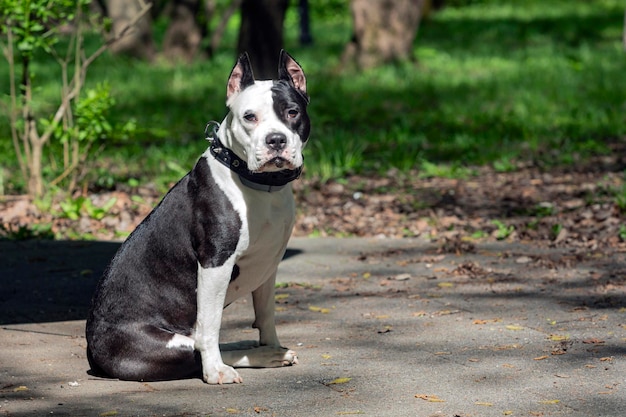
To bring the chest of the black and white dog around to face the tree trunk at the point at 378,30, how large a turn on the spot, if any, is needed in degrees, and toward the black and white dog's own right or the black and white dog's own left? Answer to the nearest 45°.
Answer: approximately 135° to the black and white dog's own left

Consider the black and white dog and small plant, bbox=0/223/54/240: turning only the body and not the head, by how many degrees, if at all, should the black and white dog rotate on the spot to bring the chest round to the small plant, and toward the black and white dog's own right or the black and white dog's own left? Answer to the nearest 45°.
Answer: approximately 135° to the black and white dog's own left

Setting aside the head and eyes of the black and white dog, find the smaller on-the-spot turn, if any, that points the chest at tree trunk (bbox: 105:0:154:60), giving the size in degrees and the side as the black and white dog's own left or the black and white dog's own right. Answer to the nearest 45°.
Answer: approximately 135° to the black and white dog's own left

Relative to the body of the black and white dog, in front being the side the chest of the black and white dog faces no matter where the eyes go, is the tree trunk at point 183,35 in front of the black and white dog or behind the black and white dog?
behind

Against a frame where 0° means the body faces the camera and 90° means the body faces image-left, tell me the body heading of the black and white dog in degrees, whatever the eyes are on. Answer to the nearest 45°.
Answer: approximately 315°

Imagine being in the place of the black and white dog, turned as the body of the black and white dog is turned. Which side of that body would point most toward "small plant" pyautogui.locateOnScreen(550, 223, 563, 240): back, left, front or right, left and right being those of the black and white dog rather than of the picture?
left

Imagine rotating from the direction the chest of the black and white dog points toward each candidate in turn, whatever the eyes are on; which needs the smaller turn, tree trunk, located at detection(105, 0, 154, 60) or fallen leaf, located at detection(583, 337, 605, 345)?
the fallen leaf

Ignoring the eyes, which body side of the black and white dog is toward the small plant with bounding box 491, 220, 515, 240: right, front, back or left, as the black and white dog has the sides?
left

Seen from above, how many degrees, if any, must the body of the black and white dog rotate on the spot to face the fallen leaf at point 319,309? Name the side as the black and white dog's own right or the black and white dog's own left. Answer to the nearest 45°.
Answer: approximately 90° to the black and white dog's own left

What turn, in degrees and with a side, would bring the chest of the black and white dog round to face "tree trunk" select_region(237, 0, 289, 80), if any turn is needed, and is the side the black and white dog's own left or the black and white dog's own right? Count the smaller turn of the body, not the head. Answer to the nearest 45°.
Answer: approximately 135° to the black and white dog's own left

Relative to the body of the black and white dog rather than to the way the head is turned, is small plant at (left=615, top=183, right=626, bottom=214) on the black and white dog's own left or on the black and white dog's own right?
on the black and white dog's own left

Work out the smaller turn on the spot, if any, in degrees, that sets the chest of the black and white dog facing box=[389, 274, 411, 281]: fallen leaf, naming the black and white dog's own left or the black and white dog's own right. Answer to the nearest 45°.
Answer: approximately 90° to the black and white dog's own left
